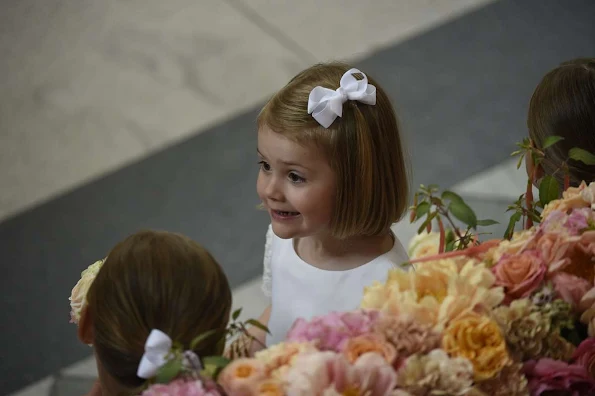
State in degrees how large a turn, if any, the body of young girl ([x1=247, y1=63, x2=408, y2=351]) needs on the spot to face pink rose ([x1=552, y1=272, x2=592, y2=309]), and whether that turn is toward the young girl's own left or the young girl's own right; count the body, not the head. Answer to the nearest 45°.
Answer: approximately 90° to the young girl's own left

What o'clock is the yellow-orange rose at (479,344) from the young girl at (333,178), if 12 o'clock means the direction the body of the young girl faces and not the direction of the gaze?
The yellow-orange rose is roughly at 10 o'clock from the young girl.

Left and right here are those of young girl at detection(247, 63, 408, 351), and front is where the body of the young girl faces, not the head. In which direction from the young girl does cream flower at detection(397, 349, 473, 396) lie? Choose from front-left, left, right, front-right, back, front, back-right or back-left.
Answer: front-left

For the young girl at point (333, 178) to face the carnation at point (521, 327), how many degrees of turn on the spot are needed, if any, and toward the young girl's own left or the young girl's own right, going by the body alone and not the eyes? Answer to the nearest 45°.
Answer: approximately 45° to the young girl's own left

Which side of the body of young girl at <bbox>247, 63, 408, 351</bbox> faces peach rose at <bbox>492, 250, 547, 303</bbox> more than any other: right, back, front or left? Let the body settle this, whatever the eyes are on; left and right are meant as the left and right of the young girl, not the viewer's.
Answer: left

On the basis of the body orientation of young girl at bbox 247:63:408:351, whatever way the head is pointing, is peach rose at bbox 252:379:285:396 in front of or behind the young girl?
in front

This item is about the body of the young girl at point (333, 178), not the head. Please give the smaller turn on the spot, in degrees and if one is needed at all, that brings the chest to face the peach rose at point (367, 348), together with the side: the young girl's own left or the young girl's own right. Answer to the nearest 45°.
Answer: approximately 45° to the young girl's own left

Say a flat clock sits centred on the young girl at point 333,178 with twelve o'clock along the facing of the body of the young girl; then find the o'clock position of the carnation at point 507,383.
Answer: The carnation is roughly at 10 o'clock from the young girl.

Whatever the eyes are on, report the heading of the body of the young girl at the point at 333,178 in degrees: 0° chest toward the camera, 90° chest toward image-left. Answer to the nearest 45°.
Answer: approximately 45°
